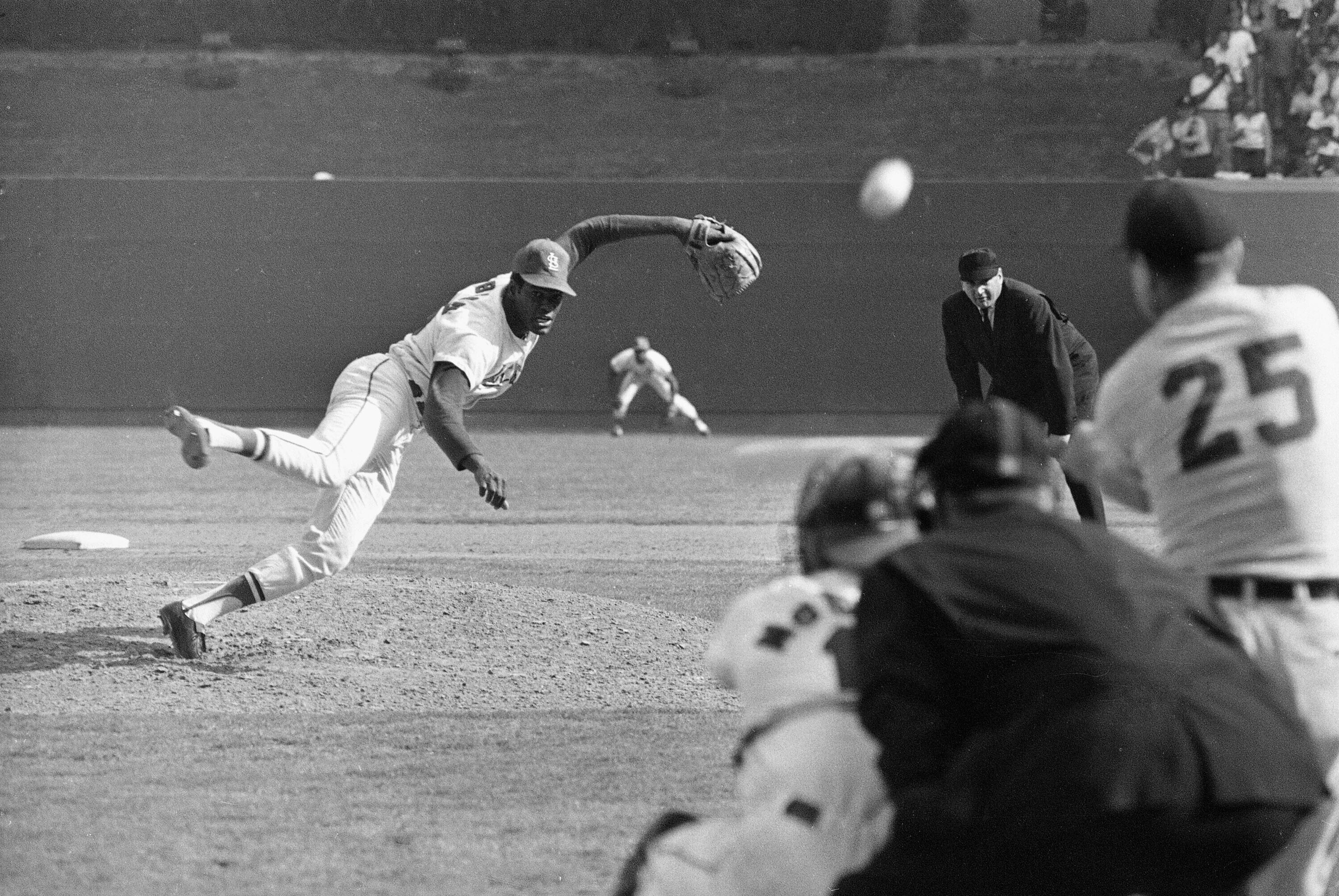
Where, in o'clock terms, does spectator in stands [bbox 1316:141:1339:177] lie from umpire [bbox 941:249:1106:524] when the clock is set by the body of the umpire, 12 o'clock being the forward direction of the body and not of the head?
The spectator in stands is roughly at 5 o'clock from the umpire.

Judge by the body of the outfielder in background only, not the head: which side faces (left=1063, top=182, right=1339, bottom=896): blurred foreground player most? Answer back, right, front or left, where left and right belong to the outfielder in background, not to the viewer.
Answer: front

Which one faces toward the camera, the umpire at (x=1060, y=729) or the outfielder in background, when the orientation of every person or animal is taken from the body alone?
the outfielder in background

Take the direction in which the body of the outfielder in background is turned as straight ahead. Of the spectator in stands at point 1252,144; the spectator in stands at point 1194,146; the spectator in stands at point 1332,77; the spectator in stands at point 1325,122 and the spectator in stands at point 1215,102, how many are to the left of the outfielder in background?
5

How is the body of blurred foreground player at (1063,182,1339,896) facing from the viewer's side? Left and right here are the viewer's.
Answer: facing away from the viewer and to the left of the viewer

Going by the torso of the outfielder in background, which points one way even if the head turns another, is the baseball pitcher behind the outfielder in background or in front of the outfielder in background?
in front

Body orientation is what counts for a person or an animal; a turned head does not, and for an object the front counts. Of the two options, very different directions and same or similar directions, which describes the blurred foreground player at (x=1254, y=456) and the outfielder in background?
very different directions

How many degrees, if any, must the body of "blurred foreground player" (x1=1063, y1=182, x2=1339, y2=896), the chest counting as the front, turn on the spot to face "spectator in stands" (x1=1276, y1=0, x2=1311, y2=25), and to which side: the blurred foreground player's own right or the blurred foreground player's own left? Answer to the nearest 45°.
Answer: approximately 45° to the blurred foreground player's own right

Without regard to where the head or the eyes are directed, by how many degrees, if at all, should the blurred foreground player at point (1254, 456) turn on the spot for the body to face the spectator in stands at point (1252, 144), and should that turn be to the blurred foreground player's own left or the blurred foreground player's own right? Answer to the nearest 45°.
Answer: approximately 45° to the blurred foreground player's own right

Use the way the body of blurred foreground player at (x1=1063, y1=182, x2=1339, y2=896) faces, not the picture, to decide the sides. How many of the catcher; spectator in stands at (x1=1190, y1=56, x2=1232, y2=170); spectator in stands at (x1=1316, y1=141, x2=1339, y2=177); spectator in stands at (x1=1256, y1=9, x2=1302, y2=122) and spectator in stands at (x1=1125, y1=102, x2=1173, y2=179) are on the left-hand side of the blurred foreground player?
1

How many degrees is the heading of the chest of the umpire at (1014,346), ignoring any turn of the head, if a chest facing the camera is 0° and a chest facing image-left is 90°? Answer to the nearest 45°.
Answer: approximately 45°

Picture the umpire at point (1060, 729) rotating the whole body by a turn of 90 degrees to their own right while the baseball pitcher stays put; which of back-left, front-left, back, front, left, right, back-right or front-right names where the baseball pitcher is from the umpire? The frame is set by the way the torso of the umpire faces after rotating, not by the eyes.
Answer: left

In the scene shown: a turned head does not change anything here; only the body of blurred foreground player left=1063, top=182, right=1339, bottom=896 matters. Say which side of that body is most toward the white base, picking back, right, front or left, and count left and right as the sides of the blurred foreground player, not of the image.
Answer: front

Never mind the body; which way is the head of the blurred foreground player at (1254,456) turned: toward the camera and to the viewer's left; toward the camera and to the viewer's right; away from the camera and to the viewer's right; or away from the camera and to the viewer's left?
away from the camera and to the viewer's left

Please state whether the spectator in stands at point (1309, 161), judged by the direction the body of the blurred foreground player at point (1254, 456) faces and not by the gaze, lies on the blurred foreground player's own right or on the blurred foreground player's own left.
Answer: on the blurred foreground player's own right

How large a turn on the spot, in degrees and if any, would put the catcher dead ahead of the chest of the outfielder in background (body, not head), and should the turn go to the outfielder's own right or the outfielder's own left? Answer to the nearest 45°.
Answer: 0° — they already face them

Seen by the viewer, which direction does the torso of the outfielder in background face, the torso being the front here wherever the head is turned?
toward the camera

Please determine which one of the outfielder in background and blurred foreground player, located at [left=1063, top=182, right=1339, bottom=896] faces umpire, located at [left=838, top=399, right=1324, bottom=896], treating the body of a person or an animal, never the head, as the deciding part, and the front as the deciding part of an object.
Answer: the outfielder in background

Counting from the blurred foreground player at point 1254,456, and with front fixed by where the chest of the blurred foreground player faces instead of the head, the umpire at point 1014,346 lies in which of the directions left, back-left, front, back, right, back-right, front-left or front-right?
front-right

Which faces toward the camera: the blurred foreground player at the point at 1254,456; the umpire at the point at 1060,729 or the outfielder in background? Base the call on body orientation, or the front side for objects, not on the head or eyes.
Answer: the outfielder in background

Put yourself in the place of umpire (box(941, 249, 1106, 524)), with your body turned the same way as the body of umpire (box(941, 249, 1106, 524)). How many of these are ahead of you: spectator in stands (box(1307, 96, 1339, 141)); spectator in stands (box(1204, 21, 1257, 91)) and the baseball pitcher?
1

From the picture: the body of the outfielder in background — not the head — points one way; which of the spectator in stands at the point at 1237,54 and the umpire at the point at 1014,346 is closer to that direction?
the umpire
